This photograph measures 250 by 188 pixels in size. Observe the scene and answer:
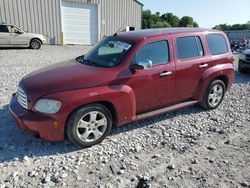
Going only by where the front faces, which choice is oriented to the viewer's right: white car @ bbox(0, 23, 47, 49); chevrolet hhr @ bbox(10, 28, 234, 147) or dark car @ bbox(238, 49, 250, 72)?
the white car

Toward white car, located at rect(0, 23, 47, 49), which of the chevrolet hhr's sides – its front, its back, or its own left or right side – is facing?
right

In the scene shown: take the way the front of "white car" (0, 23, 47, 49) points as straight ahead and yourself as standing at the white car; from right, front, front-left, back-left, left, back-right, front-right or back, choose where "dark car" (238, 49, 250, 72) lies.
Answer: front-right

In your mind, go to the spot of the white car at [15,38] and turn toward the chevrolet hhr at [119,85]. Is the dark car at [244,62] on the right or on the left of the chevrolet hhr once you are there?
left

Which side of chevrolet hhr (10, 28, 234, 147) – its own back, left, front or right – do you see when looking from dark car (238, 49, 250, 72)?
back

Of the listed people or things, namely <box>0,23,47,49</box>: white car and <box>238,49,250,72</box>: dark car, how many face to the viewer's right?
1

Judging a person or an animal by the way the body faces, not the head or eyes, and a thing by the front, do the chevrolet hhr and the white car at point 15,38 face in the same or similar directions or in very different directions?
very different directions
